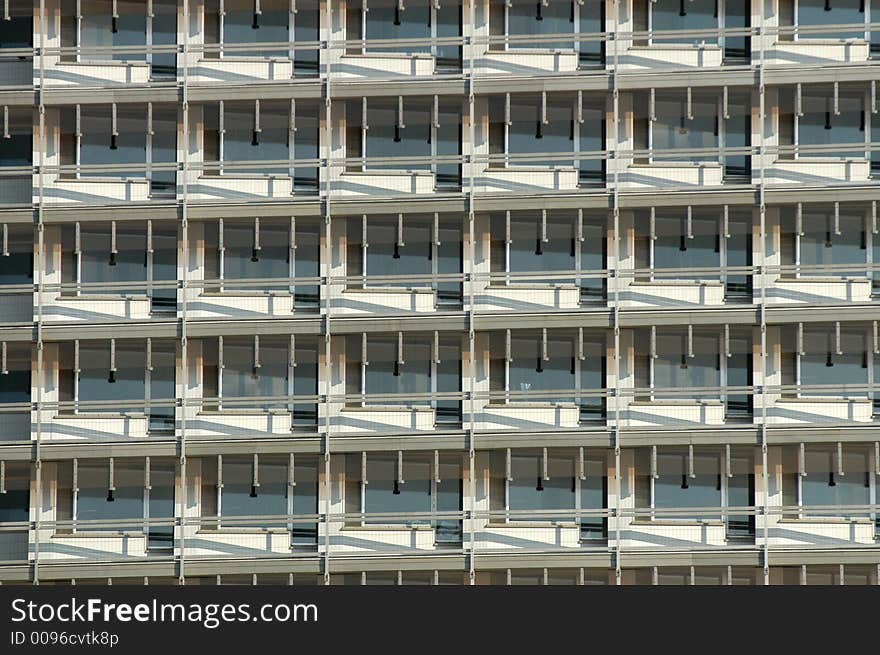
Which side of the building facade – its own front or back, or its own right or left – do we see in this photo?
front
